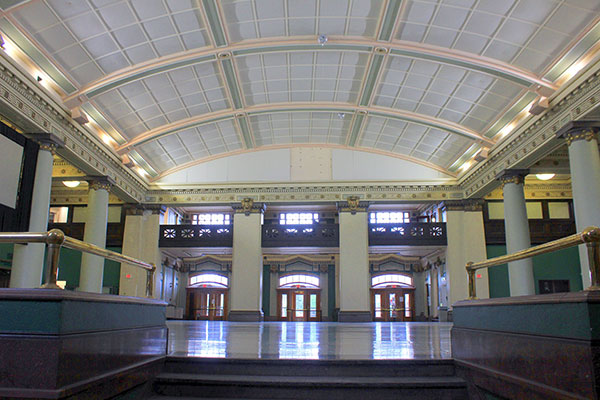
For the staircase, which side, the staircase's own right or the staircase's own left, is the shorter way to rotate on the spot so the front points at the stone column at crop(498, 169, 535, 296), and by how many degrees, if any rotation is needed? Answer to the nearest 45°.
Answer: approximately 135° to the staircase's own left

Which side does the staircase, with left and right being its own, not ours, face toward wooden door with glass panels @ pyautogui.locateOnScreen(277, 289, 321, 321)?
back

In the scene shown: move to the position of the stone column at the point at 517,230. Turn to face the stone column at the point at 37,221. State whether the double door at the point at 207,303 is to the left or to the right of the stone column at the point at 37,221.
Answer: right

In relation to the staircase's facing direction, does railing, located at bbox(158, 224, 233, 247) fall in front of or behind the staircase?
behind

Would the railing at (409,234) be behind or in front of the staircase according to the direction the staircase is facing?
behind

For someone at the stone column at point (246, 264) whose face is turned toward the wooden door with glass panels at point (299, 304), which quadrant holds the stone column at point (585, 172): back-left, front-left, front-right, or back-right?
back-right

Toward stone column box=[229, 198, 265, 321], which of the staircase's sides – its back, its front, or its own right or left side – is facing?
back

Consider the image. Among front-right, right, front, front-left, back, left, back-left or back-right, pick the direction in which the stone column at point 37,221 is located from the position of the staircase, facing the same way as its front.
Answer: back-right

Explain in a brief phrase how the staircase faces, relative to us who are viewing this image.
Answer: facing the viewer

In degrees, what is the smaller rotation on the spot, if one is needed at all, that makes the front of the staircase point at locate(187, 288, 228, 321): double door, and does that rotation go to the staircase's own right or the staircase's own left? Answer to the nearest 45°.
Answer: approximately 180°

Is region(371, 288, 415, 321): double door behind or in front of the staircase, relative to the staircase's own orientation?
behind

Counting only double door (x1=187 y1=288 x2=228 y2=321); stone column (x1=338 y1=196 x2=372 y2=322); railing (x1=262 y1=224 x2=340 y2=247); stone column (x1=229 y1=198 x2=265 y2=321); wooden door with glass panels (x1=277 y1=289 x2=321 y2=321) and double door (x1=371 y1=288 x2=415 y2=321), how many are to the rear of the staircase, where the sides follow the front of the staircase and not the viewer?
6

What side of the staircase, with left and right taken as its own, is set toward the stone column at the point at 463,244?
back
